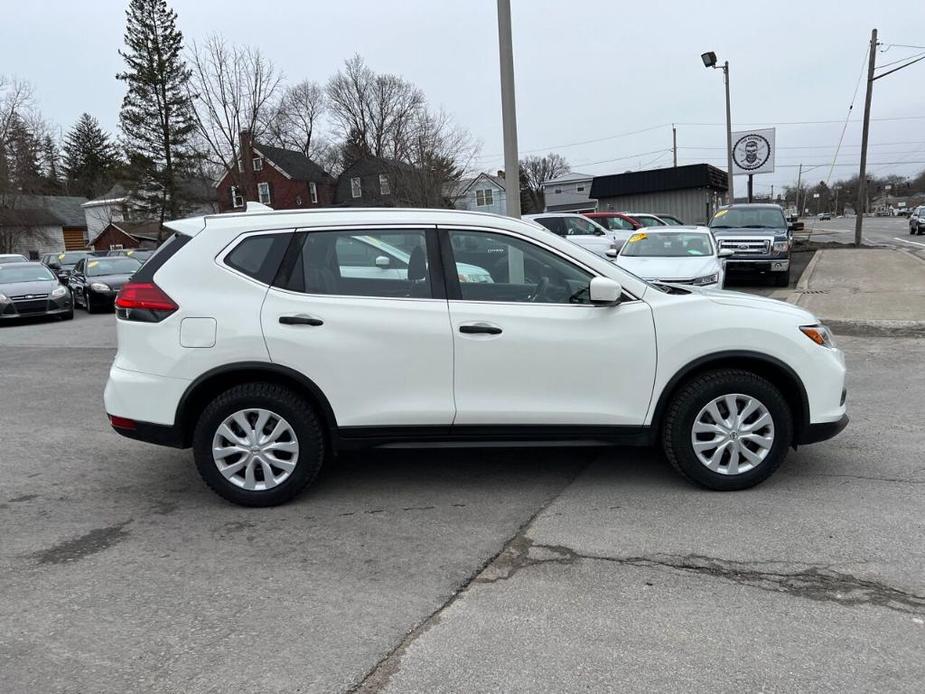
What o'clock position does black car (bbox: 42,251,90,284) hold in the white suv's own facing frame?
The black car is roughly at 8 o'clock from the white suv.

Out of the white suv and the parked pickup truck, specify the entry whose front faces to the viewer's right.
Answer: the white suv

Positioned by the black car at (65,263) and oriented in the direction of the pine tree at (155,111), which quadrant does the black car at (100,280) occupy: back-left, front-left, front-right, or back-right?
back-right

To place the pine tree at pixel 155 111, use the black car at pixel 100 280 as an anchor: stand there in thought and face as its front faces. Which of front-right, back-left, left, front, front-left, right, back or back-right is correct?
back-left

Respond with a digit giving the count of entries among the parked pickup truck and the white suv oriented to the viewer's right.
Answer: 1

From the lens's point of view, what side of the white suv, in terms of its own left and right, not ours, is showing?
right

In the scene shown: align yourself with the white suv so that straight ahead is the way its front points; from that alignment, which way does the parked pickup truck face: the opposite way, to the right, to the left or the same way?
to the right

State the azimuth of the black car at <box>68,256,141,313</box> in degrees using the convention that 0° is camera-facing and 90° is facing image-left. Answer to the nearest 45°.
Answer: approximately 315°

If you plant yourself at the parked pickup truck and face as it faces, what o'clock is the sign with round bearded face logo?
The sign with round bearded face logo is roughly at 6 o'clock from the parked pickup truck.
